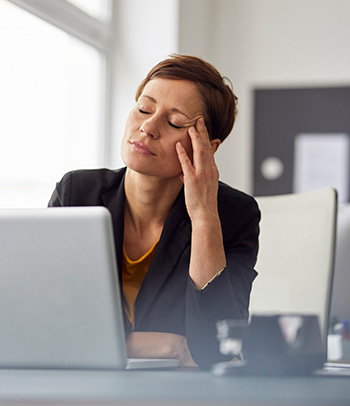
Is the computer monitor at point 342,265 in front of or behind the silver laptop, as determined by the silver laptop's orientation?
in front

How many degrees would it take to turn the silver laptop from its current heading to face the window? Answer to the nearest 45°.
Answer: approximately 45° to its left

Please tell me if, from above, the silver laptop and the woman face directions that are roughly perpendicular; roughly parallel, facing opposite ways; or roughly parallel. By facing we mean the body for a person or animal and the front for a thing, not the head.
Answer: roughly parallel, facing opposite ways

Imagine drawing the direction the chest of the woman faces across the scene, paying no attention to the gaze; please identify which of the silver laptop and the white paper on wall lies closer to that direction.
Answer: the silver laptop

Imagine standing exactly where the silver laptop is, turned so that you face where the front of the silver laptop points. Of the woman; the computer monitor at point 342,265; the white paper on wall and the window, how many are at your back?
0

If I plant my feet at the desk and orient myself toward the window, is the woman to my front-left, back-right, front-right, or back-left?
front-right

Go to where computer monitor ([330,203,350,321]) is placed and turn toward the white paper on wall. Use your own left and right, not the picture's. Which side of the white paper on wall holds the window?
left

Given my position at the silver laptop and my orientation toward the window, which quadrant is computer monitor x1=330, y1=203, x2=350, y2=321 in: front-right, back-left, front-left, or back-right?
front-right

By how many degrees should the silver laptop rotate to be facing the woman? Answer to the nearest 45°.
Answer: approximately 45° to its left

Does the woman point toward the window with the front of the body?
no

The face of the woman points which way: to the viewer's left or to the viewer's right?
to the viewer's left

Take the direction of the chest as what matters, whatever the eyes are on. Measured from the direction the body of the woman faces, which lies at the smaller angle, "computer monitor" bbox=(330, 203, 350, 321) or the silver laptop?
the silver laptop
